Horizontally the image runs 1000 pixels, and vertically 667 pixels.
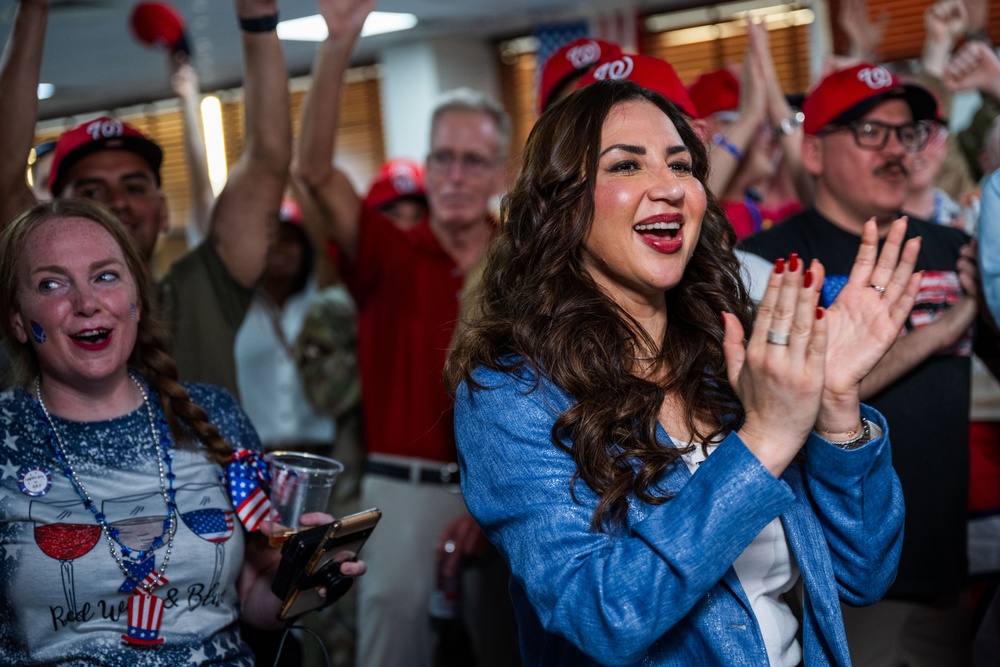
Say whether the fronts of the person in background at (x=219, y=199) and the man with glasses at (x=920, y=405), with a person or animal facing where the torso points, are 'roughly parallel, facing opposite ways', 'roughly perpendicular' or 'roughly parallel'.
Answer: roughly parallel

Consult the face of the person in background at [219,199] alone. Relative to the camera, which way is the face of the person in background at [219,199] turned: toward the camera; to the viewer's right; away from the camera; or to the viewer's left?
toward the camera

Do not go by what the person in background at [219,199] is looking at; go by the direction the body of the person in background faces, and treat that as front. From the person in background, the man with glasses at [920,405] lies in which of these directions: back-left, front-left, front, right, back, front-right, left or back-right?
front-left

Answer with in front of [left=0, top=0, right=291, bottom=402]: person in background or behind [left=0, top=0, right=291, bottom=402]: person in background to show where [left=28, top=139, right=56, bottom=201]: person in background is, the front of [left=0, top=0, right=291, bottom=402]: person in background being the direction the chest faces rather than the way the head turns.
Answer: behind

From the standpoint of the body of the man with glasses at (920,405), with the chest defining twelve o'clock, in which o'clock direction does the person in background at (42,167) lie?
The person in background is roughly at 5 o'clock from the man with glasses.

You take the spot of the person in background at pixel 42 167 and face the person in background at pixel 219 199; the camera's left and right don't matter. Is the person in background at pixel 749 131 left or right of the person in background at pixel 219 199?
left

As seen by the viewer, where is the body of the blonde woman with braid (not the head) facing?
toward the camera

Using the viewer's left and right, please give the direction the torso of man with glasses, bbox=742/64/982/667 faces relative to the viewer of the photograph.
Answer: facing the viewer and to the right of the viewer

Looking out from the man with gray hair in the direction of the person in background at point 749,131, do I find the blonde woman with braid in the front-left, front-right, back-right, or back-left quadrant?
back-right

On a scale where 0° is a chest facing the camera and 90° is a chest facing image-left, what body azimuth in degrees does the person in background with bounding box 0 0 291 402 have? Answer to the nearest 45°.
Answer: approximately 0°

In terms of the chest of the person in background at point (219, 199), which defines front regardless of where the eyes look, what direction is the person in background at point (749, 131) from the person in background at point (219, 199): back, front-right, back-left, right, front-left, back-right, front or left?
left

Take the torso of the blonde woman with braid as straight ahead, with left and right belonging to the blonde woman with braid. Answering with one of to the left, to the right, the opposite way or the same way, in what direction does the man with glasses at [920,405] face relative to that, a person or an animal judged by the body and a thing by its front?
the same way

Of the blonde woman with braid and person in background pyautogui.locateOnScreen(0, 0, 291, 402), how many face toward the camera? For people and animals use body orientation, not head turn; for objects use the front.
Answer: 2

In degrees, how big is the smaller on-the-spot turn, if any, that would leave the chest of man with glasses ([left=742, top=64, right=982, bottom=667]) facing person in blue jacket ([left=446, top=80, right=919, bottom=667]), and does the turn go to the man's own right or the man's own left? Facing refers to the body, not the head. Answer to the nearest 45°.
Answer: approximately 45° to the man's own right
